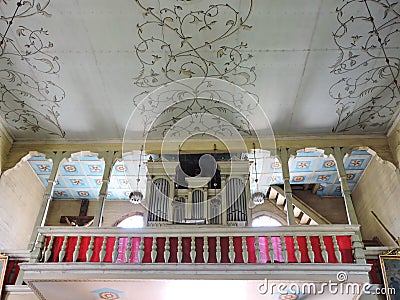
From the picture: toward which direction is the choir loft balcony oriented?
toward the camera

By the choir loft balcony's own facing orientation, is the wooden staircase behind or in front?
behind

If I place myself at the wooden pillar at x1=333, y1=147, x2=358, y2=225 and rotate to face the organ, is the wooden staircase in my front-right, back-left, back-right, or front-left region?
front-right

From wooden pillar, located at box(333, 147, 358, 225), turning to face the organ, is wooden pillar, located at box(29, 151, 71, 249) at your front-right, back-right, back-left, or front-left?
front-left
